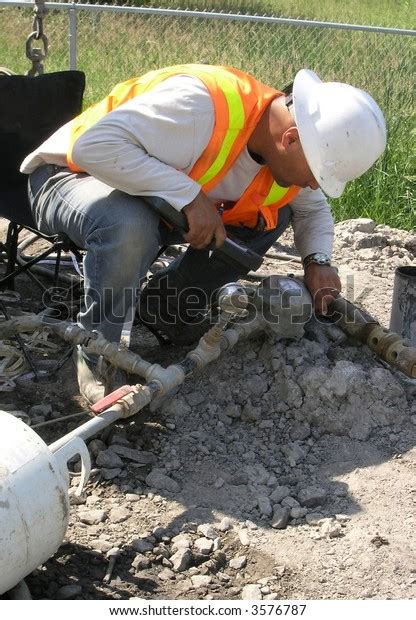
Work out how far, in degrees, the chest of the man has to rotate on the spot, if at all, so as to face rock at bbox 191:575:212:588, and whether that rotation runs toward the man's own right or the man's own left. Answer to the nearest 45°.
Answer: approximately 45° to the man's own right

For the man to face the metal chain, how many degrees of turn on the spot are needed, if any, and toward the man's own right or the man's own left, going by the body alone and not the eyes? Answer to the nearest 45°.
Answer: approximately 180°

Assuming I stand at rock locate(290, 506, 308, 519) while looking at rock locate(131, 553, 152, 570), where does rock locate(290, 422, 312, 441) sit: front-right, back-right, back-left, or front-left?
back-right

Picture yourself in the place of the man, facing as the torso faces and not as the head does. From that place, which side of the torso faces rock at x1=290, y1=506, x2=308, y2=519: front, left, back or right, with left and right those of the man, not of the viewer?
front

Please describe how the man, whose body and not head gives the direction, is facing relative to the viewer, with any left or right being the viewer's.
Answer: facing the viewer and to the right of the viewer

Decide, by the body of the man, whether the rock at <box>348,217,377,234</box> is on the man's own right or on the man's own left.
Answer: on the man's own left

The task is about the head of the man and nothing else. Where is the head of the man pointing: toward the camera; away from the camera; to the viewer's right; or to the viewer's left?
to the viewer's right

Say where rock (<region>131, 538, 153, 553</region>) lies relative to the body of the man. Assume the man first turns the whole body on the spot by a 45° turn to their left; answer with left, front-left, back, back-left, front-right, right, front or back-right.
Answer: right

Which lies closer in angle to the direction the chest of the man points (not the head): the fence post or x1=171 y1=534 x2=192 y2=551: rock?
the rock

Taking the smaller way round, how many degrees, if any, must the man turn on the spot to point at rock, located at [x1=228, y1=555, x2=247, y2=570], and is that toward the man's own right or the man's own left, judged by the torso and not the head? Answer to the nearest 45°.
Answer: approximately 45° to the man's own right

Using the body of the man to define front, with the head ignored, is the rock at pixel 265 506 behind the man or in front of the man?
in front
